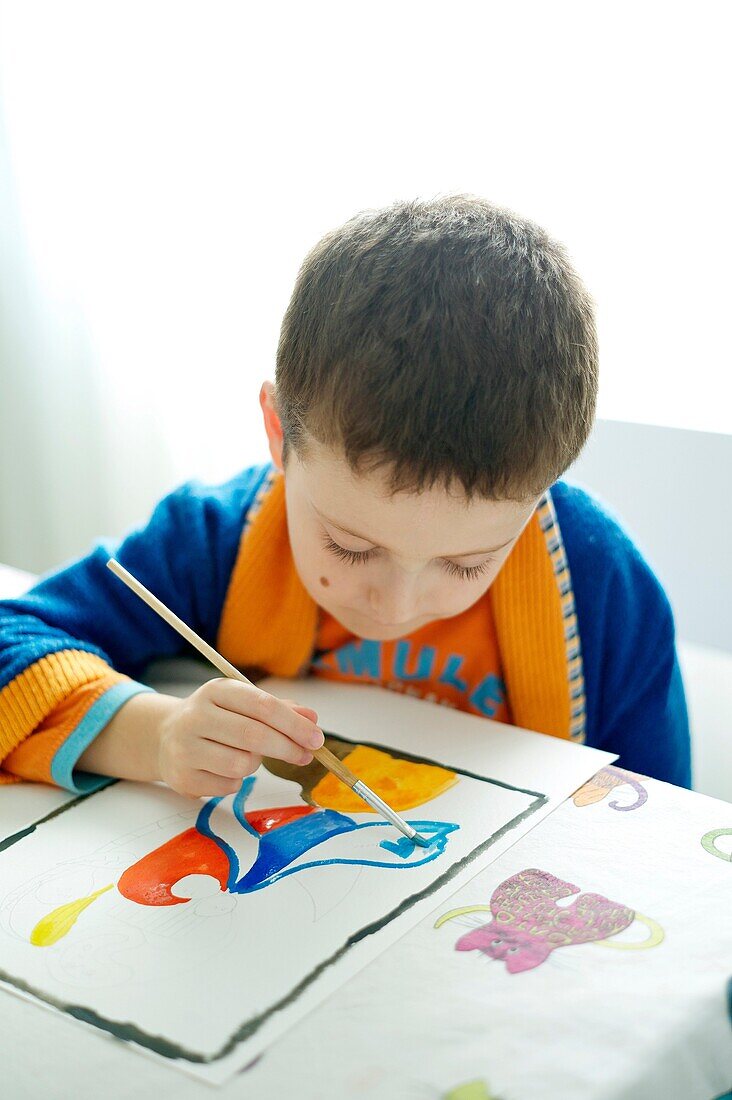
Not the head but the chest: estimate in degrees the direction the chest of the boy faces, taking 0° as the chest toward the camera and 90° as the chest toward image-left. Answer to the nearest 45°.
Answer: approximately 0°
